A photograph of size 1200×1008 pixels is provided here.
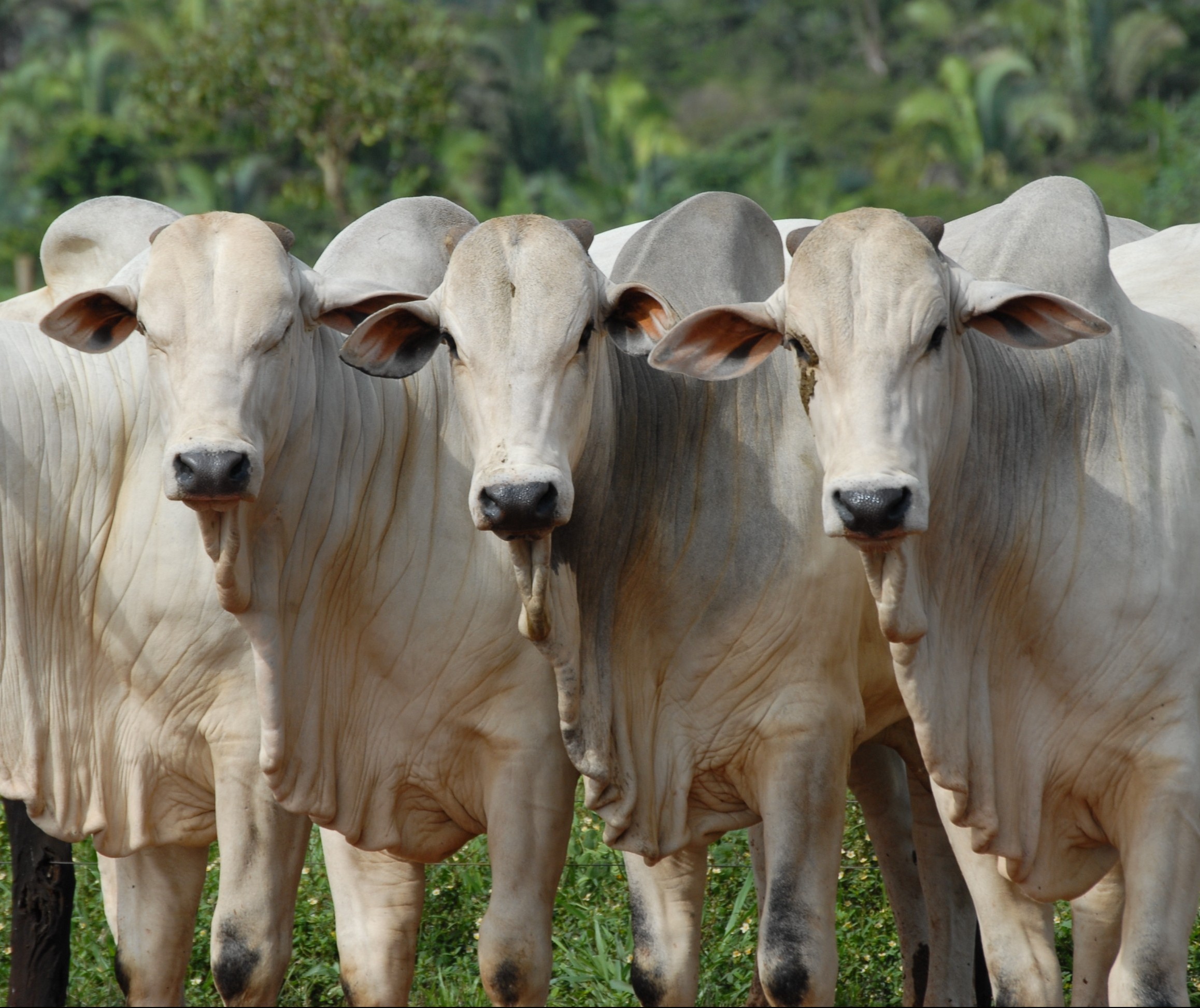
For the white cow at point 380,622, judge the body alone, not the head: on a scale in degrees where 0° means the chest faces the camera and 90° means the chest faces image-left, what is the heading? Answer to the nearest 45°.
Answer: approximately 45°

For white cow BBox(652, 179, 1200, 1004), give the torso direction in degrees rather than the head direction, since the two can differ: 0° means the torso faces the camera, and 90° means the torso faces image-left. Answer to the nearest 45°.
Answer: approximately 45°

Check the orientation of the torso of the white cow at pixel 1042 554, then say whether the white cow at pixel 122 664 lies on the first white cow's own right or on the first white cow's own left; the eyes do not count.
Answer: on the first white cow's own right

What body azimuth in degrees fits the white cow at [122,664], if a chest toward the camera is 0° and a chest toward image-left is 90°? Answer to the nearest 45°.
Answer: approximately 45°

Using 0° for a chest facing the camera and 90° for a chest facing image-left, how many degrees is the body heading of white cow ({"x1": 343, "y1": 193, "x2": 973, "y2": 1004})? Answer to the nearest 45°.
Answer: approximately 45°
